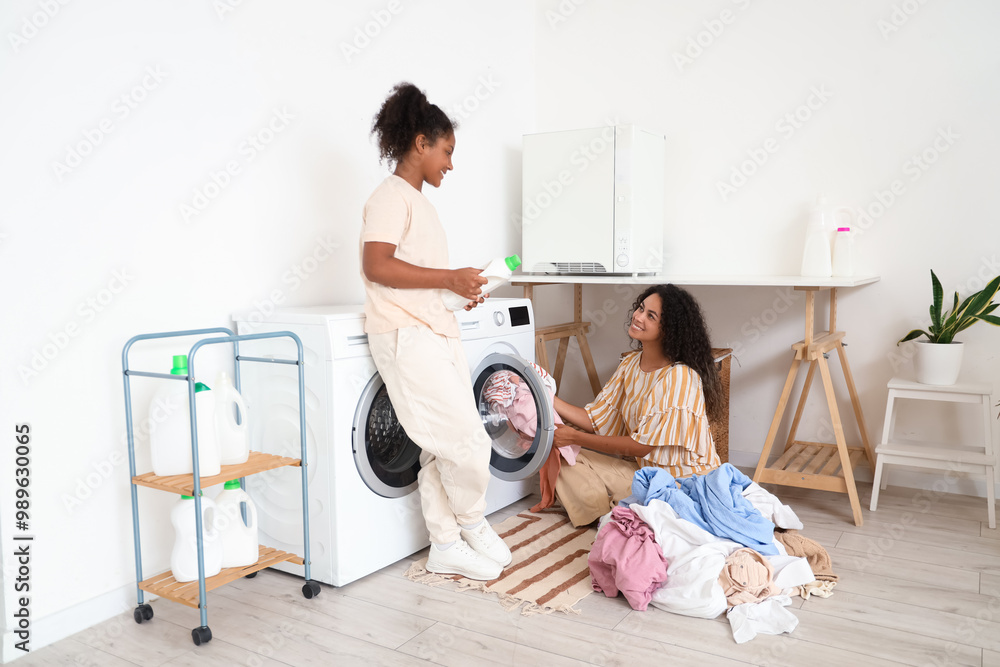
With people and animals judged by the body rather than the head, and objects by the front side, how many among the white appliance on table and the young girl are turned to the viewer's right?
1

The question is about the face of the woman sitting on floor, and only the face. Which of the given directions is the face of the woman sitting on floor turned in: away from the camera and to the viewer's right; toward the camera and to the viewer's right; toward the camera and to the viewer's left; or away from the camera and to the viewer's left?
toward the camera and to the viewer's left

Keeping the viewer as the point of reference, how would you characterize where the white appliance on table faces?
facing the viewer and to the left of the viewer

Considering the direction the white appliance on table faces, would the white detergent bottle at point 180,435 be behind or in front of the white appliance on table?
in front

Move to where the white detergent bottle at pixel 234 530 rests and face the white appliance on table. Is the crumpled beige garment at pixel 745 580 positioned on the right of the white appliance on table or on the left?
right

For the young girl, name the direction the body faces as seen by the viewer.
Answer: to the viewer's right

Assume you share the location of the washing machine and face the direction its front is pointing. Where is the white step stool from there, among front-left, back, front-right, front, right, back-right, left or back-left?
front-left

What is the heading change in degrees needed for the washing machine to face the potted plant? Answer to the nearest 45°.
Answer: approximately 45° to its left

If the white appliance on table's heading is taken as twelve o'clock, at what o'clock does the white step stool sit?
The white step stool is roughly at 8 o'clock from the white appliance on table.

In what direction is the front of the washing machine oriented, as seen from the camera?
facing the viewer and to the right of the viewer

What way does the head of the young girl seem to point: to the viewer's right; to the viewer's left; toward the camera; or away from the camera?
to the viewer's right
